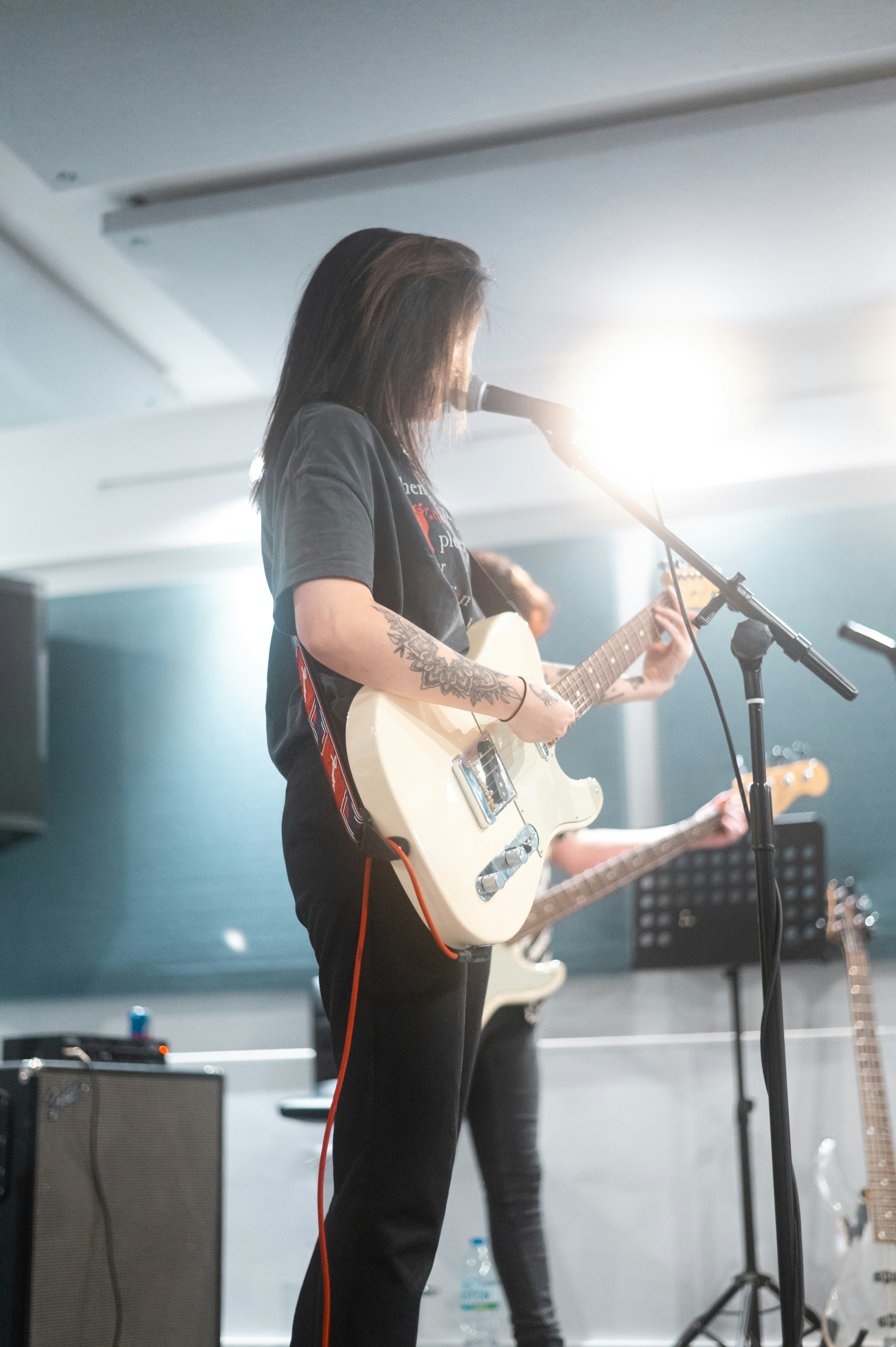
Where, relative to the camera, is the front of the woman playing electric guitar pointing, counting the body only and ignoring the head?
to the viewer's right

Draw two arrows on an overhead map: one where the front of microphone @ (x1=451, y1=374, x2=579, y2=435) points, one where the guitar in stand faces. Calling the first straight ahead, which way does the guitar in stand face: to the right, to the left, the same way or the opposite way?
to the left

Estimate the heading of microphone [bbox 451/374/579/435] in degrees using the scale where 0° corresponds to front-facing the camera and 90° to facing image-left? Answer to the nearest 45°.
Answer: approximately 90°

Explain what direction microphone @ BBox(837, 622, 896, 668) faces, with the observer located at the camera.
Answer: facing to the left of the viewer

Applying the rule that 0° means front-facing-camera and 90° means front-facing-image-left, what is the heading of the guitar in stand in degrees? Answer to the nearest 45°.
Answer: approximately 0°

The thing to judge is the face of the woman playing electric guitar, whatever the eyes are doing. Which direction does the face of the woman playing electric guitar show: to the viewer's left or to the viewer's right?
to the viewer's right

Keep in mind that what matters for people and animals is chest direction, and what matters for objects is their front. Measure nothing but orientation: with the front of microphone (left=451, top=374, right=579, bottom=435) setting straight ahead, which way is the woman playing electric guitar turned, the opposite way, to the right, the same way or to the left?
the opposite way
